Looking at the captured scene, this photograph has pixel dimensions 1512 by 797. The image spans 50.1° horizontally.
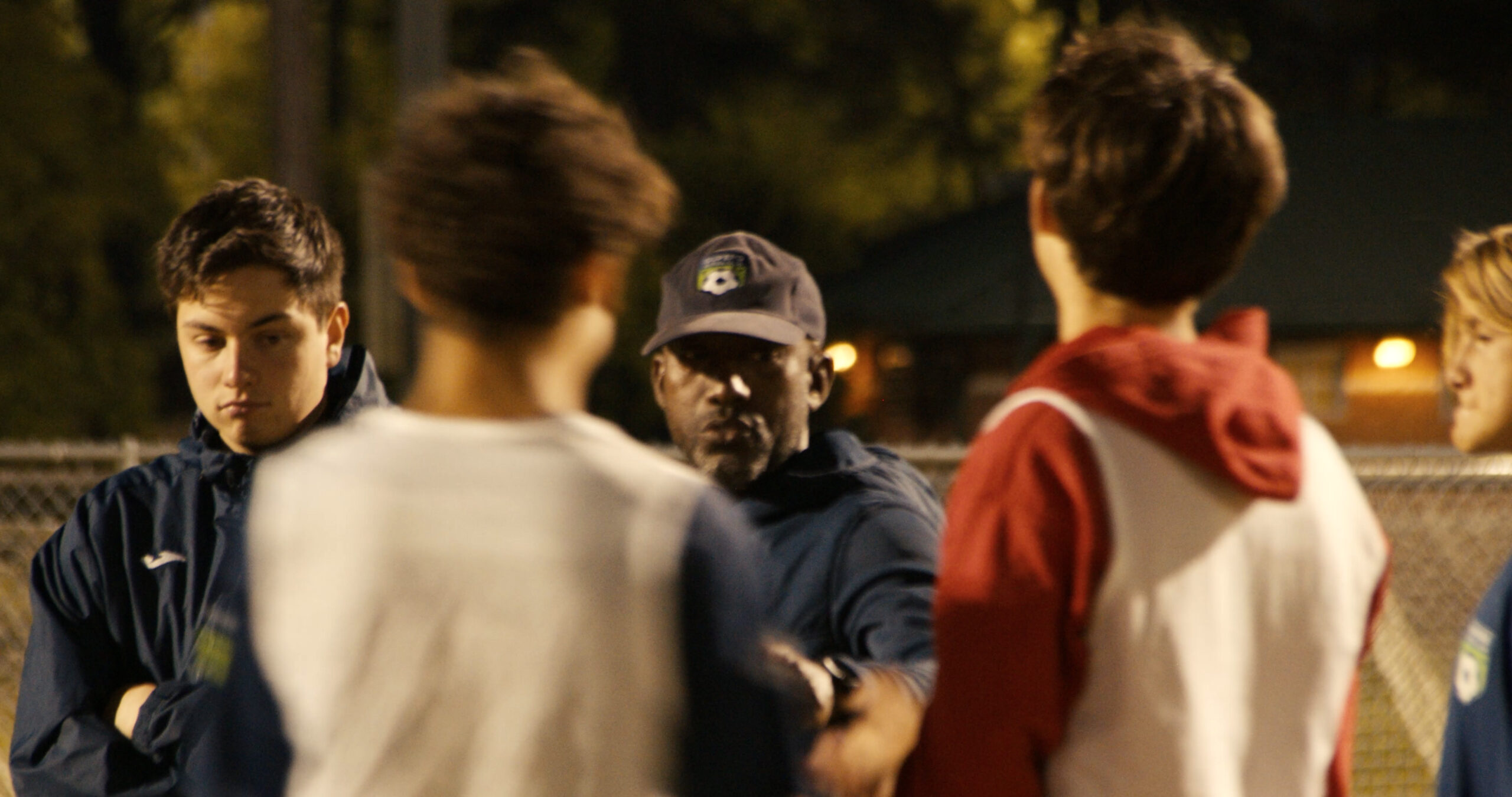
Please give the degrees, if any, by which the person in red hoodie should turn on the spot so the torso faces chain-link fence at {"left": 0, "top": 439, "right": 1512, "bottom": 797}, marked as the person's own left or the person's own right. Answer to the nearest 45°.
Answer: approximately 45° to the person's own right

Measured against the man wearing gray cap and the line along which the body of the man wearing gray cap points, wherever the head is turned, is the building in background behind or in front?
behind

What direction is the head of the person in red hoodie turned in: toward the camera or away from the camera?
away from the camera

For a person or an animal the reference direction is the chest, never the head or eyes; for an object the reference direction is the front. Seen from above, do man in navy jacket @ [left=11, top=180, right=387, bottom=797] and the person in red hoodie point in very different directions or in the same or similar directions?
very different directions

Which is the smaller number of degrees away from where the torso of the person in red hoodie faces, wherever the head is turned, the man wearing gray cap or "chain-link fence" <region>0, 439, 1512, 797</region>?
the man wearing gray cap

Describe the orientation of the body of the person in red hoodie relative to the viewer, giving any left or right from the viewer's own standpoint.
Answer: facing away from the viewer and to the left of the viewer

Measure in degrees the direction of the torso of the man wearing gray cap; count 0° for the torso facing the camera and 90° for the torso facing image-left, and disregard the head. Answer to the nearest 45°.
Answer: approximately 45°

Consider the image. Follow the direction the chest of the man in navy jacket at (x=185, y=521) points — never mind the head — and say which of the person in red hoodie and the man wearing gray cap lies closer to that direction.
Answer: the person in red hoodie

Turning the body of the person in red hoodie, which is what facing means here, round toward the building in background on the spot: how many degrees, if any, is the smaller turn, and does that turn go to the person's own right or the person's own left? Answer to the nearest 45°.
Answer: approximately 45° to the person's own right

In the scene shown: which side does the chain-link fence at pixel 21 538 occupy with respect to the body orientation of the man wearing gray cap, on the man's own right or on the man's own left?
on the man's own right

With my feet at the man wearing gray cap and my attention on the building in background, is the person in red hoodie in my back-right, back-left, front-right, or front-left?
back-right

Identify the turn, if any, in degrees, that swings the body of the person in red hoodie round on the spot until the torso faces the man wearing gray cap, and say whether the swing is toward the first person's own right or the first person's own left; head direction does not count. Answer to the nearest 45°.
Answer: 0° — they already face them

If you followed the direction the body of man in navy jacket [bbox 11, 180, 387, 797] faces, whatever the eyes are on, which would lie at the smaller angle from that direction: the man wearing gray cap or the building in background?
the man wearing gray cap
